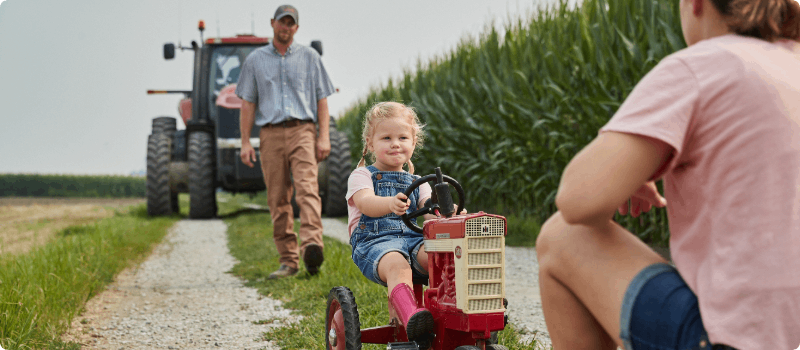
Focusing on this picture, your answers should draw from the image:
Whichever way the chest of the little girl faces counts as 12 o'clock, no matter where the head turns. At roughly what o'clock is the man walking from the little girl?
The man walking is roughly at 7 o'clock from the little girl.

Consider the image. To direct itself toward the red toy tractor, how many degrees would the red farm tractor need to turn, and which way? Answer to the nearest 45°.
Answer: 0° — it already faces it

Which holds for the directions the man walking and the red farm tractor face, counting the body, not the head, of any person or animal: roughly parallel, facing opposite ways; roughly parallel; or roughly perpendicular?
roughly parallel

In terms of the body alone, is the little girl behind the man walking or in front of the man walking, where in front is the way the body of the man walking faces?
in front

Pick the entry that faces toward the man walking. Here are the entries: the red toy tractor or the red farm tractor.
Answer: the red farm tractor

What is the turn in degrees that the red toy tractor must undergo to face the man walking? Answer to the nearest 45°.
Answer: approximately 135° to its left

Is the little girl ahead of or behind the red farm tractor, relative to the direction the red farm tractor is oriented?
ahead

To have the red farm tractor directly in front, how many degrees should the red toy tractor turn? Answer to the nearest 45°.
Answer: approximately 135° to its left

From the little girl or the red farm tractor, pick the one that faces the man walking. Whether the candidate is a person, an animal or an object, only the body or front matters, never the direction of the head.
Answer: the red farm tractor

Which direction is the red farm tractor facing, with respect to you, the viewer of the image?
facing the viewer

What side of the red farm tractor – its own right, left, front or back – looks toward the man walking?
front

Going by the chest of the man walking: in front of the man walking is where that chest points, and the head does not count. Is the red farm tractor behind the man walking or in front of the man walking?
behind

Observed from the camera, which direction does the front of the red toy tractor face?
facing the viewer and to the right of the viewer

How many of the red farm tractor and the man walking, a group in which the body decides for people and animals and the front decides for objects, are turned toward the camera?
2

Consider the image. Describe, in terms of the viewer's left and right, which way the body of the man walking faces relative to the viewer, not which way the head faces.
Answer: facing the viewer
